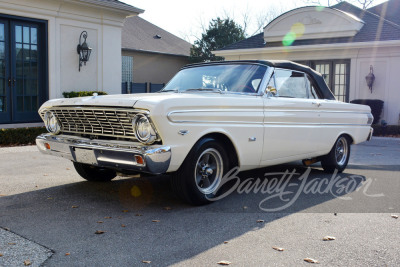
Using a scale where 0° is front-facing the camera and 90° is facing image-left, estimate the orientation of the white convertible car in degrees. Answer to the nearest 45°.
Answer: approximately 45°

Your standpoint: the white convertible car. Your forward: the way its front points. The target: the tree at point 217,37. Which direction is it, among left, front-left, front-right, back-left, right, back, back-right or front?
back-right

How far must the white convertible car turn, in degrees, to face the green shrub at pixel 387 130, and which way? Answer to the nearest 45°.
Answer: approximately 180°

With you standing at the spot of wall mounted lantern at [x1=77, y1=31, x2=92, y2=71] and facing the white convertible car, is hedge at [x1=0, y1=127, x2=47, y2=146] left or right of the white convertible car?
right

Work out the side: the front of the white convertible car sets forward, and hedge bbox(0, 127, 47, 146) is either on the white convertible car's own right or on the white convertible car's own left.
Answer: on the white convertible car's own right

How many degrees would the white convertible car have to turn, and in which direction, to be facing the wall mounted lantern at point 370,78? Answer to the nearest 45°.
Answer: approximately 180°

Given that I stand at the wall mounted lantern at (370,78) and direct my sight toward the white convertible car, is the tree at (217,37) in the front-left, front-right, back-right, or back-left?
back-right

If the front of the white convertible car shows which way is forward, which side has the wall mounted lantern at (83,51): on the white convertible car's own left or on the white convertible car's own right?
on the white convertible car's own right
